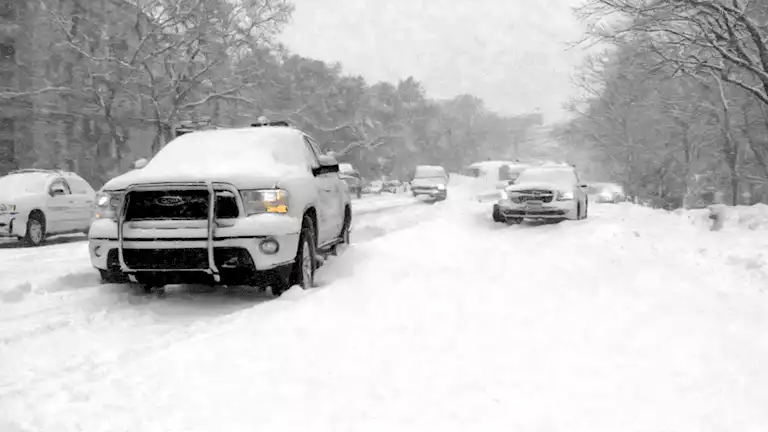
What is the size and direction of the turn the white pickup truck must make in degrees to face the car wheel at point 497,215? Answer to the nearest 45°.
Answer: approximately 180°

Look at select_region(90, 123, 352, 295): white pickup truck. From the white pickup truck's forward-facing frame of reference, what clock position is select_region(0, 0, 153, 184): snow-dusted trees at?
The snow-dusted trees is roughly at 4 o'clock from the white pickup truck.

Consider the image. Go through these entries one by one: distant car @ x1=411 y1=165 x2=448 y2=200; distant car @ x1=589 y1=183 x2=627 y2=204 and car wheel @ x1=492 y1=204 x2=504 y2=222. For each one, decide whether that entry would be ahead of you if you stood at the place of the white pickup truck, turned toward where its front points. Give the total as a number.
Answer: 0

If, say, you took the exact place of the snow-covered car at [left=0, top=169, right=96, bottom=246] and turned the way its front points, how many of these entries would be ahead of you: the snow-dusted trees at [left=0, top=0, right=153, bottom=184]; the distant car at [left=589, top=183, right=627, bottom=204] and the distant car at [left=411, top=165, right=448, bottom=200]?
0

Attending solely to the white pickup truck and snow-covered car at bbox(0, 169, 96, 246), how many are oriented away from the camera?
0

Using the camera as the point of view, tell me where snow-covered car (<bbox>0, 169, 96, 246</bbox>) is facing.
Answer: facing the viewer and to the left of the viewer

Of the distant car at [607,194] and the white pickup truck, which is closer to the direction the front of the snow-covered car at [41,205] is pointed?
the white pickup truck

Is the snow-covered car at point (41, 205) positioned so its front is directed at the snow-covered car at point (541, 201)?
no

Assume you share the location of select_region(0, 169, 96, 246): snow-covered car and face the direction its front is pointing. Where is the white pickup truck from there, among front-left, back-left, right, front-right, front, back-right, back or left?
front-left

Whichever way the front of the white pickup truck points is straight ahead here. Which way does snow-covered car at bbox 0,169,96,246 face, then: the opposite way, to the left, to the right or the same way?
the same way

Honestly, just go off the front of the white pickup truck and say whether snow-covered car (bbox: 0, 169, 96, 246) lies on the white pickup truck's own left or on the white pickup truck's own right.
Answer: on the white pickup truck's own right

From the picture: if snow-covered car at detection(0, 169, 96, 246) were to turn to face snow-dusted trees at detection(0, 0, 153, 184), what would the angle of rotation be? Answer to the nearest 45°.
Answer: approximately 135° to its right

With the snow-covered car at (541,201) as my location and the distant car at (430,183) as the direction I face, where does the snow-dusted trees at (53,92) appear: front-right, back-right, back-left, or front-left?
front-left

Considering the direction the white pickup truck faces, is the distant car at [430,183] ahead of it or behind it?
behind

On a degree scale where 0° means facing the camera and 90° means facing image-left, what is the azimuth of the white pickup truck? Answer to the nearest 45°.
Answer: approximately 45°

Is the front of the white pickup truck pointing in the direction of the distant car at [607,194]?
no

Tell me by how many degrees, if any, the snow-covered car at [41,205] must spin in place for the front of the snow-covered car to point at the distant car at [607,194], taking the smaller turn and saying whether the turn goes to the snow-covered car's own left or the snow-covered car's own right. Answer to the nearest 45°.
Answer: approximately 135° to the snow-covered car's own left

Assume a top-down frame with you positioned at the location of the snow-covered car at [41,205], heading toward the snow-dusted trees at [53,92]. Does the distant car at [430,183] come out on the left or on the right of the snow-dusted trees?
right
